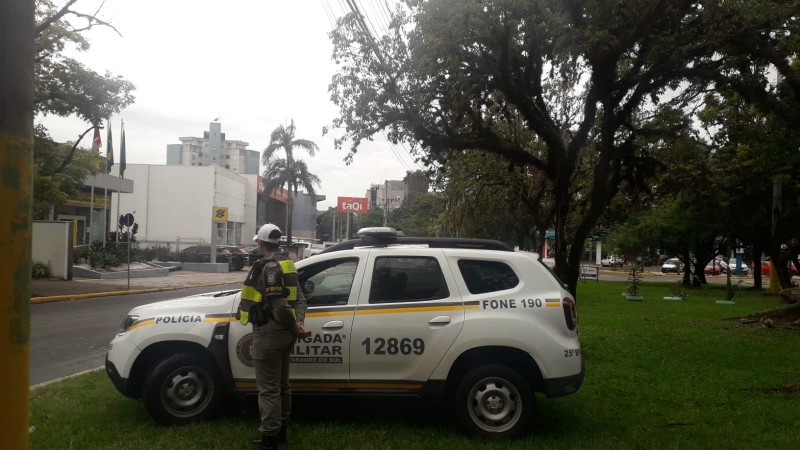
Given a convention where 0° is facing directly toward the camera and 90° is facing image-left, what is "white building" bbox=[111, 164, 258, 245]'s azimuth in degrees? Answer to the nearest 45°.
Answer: approximately 315°

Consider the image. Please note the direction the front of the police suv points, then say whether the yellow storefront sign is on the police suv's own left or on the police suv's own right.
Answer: on the police suv's own right

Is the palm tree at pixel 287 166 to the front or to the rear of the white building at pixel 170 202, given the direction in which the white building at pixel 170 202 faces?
to the front

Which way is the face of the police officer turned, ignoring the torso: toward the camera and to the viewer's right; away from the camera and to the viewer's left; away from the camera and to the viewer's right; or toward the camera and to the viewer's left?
away from the camera and to the viewer's left

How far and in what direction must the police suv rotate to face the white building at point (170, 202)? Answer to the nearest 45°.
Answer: approximately 90° to its right

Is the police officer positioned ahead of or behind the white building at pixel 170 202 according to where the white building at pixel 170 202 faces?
ahead

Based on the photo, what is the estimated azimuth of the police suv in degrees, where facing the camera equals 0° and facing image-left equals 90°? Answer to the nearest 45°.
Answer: approximately 90°

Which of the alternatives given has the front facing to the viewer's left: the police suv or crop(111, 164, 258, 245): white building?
the police suv

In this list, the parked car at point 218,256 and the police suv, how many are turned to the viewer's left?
2

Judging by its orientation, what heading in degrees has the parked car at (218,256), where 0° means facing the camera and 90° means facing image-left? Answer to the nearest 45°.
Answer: approximately 90°

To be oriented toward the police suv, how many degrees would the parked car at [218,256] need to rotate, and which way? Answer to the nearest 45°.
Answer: approximately 90° to its left

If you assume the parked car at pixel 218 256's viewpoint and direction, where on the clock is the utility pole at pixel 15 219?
The utility pole is roughly at 9 o'clock from the parked car.

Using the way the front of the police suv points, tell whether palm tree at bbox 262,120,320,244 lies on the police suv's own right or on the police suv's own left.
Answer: on the police suv's own right
